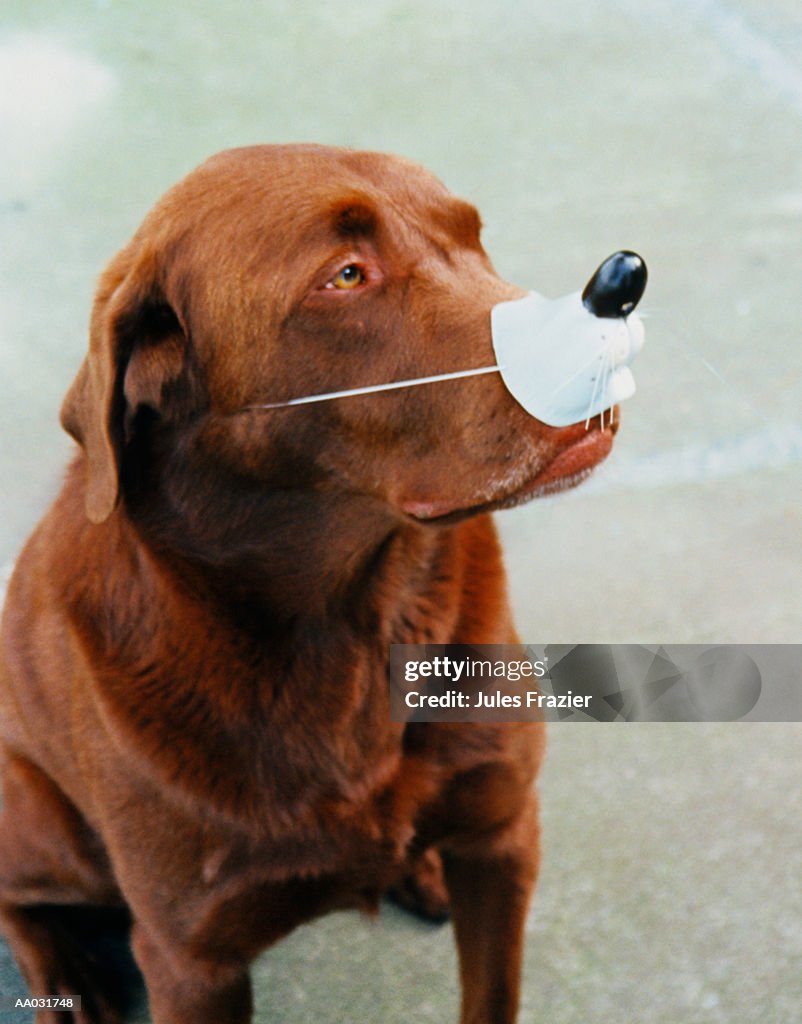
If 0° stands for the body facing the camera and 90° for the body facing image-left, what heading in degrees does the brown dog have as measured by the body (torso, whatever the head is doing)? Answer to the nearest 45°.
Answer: approximately 315°
